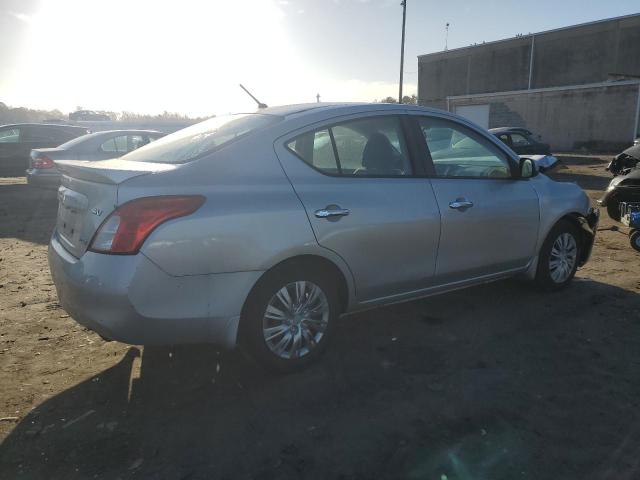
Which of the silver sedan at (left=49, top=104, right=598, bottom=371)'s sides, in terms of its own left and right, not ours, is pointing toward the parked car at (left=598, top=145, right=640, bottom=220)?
front

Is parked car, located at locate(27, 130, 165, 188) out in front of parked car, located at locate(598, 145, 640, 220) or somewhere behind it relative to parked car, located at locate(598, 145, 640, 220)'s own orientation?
in front

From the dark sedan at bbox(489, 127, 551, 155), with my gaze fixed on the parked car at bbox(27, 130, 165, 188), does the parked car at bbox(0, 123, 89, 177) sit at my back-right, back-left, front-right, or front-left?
front-right

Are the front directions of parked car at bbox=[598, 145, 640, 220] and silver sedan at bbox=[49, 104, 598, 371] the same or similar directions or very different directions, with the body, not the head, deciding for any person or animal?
very different directions

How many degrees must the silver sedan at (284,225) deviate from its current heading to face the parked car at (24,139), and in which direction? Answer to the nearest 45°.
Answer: approximately 90° to its left

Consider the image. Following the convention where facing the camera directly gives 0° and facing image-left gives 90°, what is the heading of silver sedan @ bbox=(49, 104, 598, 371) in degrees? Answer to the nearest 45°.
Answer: approximately 225°

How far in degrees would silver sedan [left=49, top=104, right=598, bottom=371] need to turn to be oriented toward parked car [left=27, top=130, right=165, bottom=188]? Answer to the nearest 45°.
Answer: approximately 90° to its left

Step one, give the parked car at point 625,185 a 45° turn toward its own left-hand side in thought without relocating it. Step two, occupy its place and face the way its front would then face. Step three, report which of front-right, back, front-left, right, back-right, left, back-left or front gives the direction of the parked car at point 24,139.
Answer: right

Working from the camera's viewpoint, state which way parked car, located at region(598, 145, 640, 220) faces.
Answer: facing the viewer and to the left of the viewer

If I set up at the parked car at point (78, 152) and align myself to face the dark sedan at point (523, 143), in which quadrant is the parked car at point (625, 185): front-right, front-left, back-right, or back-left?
front-right
